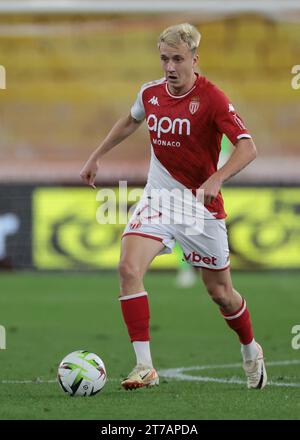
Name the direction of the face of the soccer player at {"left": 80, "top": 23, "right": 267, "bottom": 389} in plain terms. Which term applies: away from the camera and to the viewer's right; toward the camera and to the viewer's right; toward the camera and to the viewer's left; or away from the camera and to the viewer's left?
toward the camera and to the viewer's left

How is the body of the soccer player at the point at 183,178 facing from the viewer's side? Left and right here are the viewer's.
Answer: facing the viewer and to the left of the viewer

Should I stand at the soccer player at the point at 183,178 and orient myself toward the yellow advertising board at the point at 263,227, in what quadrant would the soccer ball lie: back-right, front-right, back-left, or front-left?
back-left

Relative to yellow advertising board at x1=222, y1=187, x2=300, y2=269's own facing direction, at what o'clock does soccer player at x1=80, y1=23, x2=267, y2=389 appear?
The soccer player is roughly at 12 o'clock from the yellow advertising board.

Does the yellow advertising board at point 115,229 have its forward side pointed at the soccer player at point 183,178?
yes

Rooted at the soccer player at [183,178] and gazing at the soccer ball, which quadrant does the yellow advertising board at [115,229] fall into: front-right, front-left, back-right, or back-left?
back-right

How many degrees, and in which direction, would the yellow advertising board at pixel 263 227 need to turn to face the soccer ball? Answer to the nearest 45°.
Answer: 0° — it already faces it

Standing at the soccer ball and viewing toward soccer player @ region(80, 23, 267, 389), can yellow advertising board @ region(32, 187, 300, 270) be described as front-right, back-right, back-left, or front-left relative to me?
front-left

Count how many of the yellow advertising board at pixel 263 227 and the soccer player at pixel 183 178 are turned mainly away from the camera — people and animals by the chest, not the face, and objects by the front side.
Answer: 0

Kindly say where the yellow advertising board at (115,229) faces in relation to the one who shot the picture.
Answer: facing the viewer

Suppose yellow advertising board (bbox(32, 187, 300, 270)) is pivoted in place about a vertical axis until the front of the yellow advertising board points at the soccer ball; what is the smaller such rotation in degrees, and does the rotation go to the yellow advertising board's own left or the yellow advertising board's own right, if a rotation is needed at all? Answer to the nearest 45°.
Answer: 0° — it already faces it
